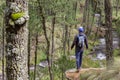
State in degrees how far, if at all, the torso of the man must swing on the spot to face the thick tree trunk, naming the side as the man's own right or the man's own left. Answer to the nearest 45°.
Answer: approximately 180°

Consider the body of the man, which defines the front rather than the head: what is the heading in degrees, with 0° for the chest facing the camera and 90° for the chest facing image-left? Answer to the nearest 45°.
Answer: approximately 180°
